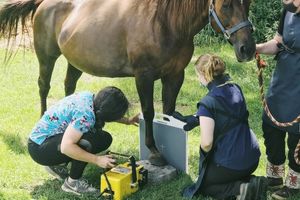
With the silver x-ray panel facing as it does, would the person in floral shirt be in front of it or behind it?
in front

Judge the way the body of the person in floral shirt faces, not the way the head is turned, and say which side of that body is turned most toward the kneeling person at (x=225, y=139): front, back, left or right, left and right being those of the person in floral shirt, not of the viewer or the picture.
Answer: front

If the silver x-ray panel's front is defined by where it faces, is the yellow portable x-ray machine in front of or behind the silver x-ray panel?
in front

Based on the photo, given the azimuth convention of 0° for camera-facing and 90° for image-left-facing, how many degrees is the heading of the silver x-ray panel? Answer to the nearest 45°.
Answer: approximately 45°

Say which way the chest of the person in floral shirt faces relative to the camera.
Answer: to the viewer's right

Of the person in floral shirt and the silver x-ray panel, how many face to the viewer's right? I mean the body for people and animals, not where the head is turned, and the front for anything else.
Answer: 1

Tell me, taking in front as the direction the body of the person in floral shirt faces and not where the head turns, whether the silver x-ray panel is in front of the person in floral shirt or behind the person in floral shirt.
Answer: in front
